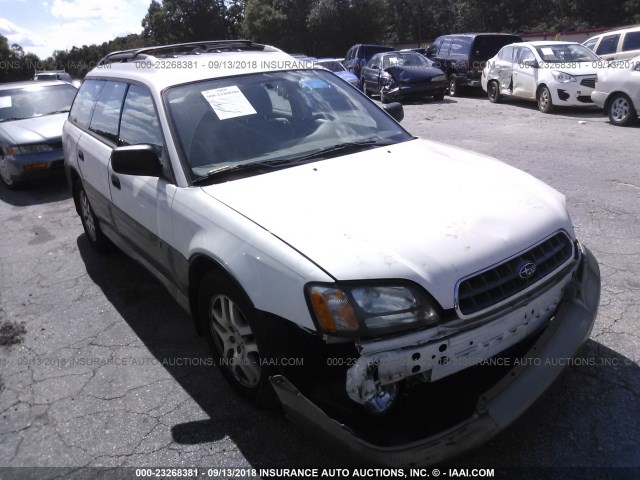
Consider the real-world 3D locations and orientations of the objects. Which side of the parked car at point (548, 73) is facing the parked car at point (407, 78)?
back

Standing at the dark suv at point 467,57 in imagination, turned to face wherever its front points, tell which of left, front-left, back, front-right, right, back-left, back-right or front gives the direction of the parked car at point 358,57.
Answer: front

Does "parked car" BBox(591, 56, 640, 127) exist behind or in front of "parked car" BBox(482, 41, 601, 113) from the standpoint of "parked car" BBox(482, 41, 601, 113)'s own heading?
in front

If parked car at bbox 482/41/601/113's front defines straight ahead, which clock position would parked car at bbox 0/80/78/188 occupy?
parked car at bbox 0/80/78/188 is roughly at 3 o'clock from parked car at bbox 482/41/601/113.

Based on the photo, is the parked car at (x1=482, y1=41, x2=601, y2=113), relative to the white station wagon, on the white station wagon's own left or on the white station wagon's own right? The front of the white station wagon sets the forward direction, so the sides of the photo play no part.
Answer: on the white station wagon's own left

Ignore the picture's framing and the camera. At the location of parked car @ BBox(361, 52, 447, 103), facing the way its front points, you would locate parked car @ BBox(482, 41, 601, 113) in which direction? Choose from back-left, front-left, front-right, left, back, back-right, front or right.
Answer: front

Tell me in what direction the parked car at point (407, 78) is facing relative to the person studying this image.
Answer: facing the viewer and to the right of the viewer

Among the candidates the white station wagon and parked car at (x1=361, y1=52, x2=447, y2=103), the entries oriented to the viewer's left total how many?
0

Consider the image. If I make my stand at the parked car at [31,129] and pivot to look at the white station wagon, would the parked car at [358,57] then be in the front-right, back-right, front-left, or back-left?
back-left

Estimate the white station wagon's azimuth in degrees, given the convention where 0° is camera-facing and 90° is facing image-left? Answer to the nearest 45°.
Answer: approximately 315°

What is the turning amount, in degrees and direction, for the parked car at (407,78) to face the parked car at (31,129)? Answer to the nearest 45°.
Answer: approximately 90° to its right

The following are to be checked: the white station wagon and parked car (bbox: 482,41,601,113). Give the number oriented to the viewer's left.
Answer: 0

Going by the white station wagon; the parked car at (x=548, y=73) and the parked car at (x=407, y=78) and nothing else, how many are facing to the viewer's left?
0
